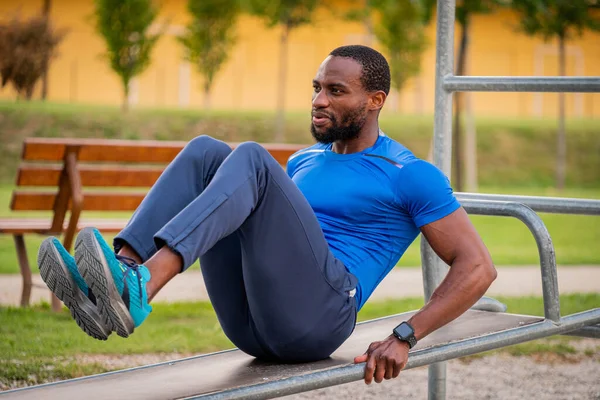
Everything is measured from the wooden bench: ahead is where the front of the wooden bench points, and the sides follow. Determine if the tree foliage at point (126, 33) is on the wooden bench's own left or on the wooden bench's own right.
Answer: on the wooden bench's own right

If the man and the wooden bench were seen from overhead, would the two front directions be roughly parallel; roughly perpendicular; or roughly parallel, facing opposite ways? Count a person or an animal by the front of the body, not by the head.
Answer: roughly perpendicular

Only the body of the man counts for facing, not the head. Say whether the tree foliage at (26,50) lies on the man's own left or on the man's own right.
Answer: on the man's own right

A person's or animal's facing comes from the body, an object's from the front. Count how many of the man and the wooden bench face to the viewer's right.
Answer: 0

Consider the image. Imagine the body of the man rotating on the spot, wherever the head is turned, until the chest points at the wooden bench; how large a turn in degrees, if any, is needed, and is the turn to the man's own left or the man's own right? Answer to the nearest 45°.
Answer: approximately 135° to the man's own right

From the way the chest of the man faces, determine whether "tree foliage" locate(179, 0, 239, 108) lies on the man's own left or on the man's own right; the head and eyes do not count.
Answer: on the man's own right
